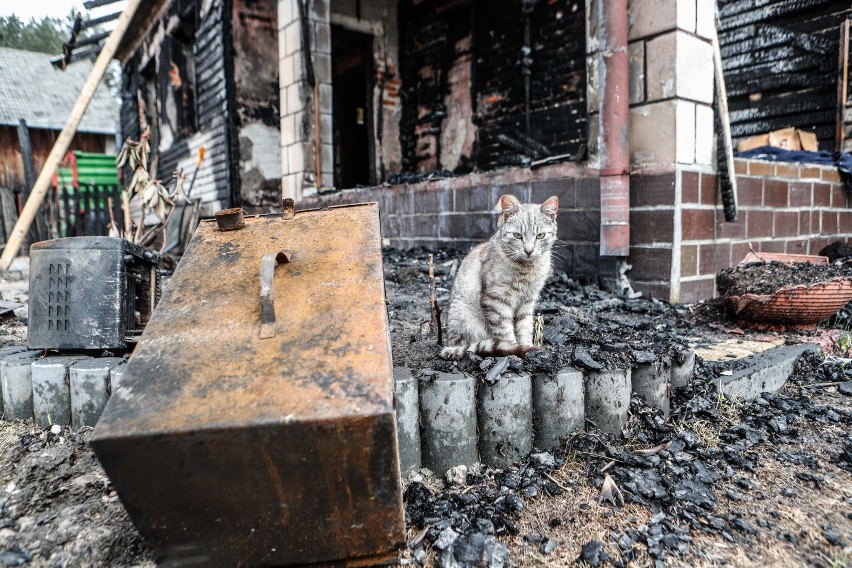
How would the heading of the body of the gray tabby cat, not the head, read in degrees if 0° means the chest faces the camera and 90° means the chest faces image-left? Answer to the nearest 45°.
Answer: approximately 315°

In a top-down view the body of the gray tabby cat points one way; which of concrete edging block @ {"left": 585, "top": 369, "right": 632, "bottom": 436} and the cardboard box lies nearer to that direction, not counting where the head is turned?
the concrete edging block

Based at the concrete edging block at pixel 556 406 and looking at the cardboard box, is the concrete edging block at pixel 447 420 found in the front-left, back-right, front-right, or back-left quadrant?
back-left

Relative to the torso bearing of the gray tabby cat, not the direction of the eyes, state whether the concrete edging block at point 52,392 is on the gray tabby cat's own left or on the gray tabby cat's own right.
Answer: on the gray tabby cat's own right

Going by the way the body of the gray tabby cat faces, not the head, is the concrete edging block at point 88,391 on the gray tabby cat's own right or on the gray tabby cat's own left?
on the gray tabby cat's own right

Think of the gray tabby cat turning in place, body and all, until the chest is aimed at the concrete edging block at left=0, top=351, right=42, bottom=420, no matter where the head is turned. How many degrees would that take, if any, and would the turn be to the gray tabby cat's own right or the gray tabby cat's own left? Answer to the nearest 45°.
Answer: approximately 135° to the gray tabby cat's own right

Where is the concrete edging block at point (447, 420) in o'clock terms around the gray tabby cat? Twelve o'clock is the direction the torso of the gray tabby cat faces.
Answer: The concrete edging block is roughly at 2 o'clock from the gray tabby cat.

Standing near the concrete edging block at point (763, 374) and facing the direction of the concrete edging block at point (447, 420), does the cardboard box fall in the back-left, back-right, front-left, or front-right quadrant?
back-right

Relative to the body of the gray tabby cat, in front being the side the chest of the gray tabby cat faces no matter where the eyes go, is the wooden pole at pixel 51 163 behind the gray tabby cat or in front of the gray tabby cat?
behind
